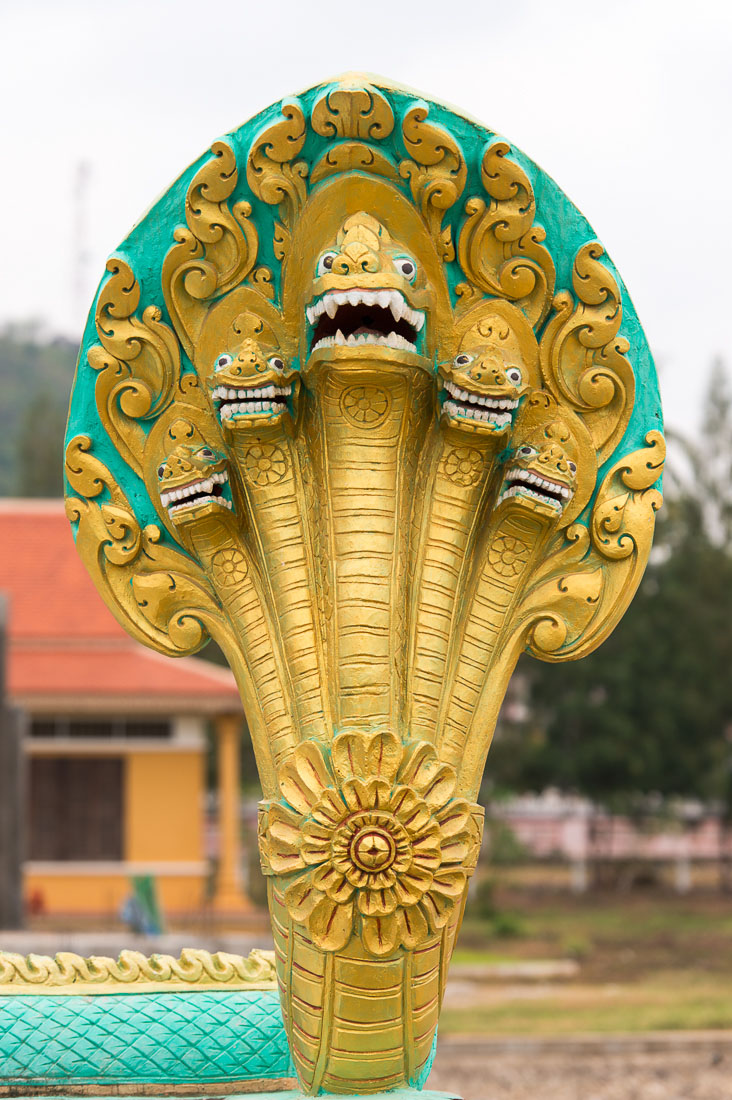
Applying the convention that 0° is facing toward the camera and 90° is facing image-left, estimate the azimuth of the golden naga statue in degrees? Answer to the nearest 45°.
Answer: approximately 0°
